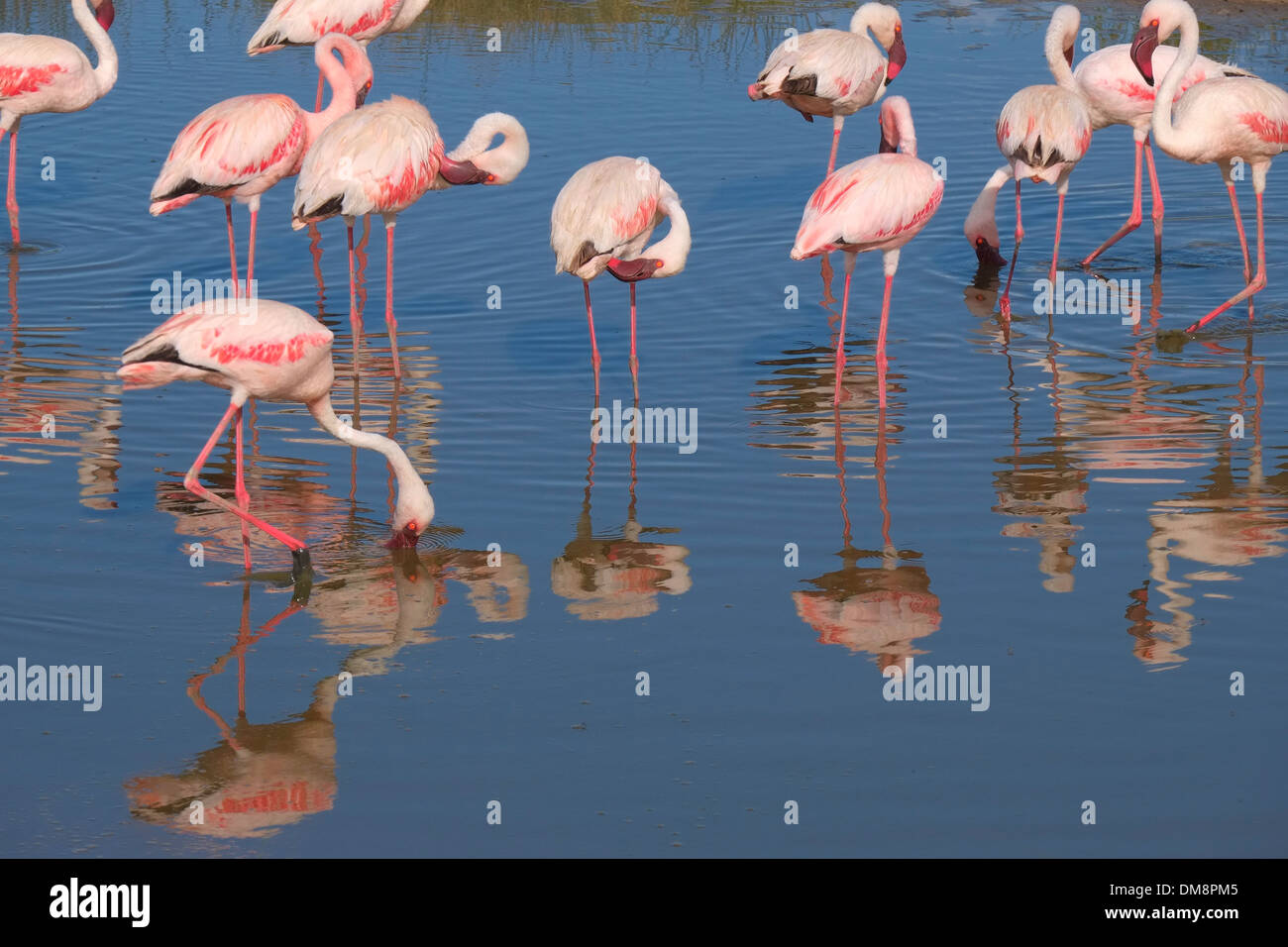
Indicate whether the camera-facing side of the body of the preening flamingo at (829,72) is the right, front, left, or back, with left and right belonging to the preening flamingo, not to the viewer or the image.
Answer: right

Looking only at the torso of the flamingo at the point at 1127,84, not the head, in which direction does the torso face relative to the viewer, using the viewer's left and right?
facing to the left of the viewer

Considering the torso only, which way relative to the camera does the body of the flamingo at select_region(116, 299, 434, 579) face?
to the viewer's right

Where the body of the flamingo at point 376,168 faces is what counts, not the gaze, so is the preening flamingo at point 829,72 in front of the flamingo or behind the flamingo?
in front

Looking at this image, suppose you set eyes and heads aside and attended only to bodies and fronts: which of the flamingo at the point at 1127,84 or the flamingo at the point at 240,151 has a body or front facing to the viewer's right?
the flamingo at the point at 240,151
